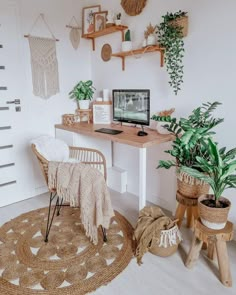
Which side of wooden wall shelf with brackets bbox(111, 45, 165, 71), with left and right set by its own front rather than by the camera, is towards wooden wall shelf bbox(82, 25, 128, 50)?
right

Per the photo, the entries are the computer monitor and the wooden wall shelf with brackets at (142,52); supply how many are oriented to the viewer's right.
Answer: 0

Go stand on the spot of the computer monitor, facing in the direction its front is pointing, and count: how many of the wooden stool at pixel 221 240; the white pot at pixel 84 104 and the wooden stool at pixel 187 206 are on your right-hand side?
1

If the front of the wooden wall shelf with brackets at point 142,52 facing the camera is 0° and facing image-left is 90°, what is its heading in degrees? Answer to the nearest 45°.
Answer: approximately 45°

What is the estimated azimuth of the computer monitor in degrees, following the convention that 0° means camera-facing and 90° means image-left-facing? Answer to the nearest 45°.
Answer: approximately 45°

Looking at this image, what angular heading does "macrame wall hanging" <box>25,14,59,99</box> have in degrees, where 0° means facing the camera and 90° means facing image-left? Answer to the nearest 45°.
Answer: approximately 315°
